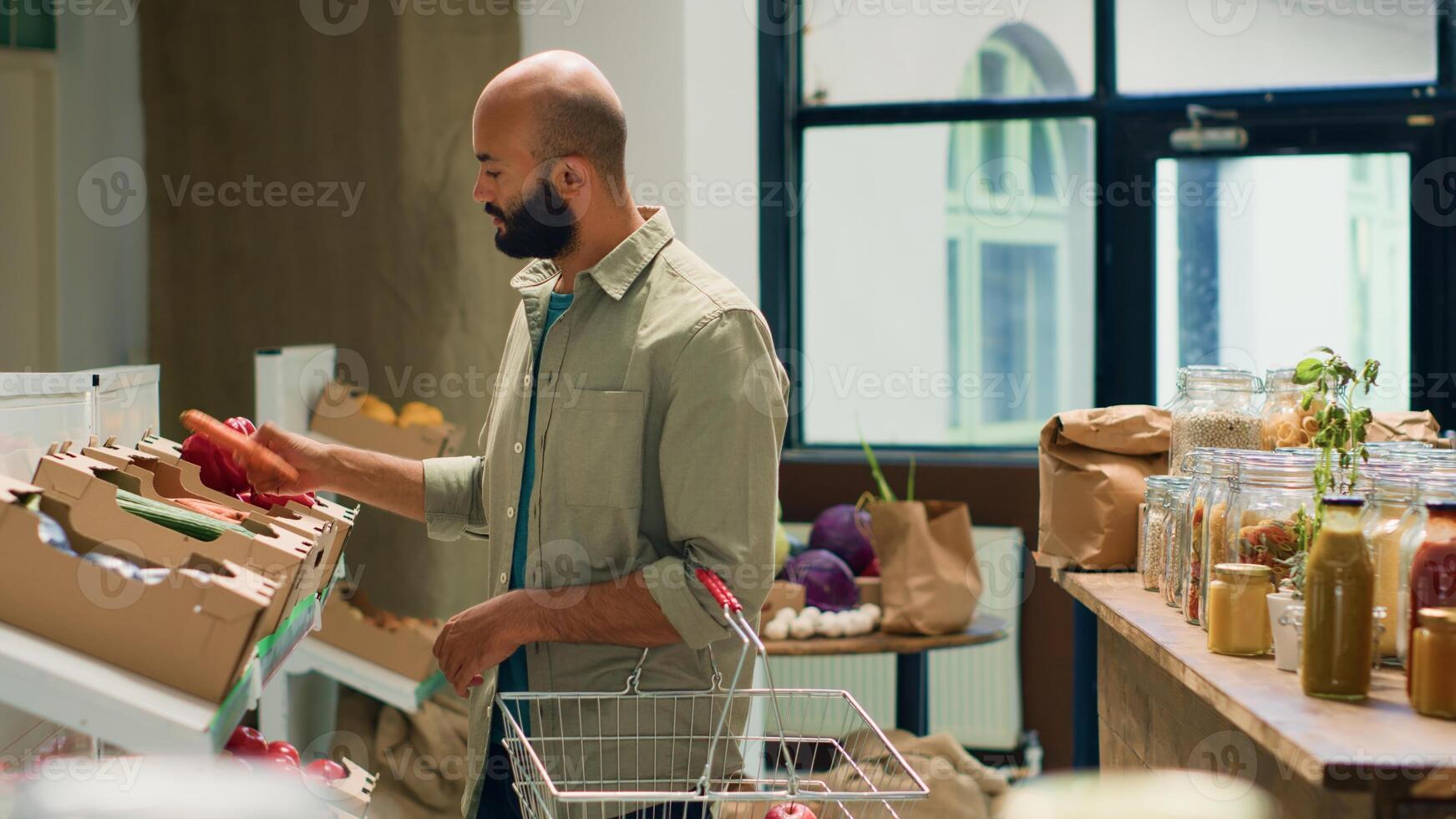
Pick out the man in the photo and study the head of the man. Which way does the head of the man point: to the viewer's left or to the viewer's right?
to the viewer's left

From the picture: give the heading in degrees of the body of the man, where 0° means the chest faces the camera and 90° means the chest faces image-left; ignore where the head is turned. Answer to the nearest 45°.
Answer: approximately 45°

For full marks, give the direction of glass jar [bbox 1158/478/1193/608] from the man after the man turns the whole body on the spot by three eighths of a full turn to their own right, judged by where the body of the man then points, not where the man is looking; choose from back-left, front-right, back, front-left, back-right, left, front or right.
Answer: front

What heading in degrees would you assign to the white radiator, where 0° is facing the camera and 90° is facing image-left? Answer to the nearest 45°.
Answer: approximately 0°

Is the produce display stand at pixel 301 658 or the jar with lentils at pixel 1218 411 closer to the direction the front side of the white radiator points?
the jar with lentils

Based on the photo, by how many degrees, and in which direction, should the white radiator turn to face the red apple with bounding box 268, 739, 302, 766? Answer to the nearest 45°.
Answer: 0° — it already faces it
